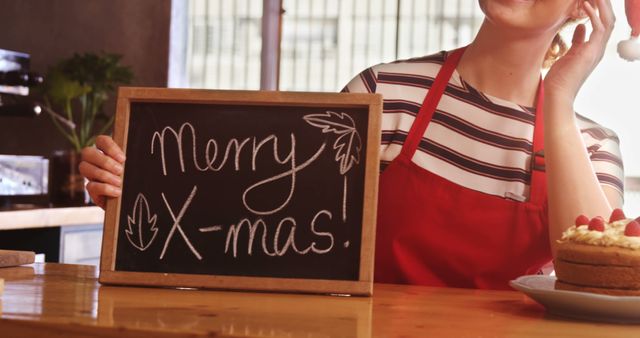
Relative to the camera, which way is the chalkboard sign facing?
toward the camera

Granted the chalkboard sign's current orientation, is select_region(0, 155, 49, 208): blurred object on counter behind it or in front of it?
behind

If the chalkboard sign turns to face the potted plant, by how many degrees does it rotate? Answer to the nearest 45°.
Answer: approximately 180°

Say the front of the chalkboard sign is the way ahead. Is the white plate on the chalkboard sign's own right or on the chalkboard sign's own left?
on the chalkboard sign's own left

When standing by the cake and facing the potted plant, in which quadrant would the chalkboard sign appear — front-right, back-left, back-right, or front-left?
front-left

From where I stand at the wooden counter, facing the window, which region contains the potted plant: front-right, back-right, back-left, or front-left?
front-left

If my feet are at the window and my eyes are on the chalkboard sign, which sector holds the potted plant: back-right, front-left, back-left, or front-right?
front-right

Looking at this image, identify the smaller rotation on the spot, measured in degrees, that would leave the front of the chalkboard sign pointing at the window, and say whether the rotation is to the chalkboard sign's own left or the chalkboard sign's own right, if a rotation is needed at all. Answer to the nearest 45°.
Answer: approximately 180°

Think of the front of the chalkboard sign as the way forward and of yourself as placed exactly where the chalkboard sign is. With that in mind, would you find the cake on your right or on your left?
on your left

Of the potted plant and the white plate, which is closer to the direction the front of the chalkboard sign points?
the white plate

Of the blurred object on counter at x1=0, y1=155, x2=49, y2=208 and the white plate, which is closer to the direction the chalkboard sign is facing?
the white plate

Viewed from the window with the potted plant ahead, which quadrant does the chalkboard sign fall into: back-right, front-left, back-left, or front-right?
front-left
